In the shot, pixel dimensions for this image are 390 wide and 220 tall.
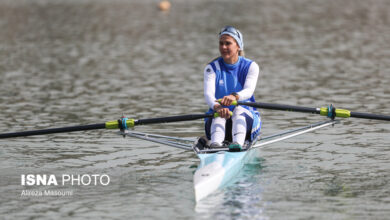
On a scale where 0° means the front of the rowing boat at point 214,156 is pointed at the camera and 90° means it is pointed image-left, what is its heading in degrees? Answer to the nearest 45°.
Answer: approximately 180°
